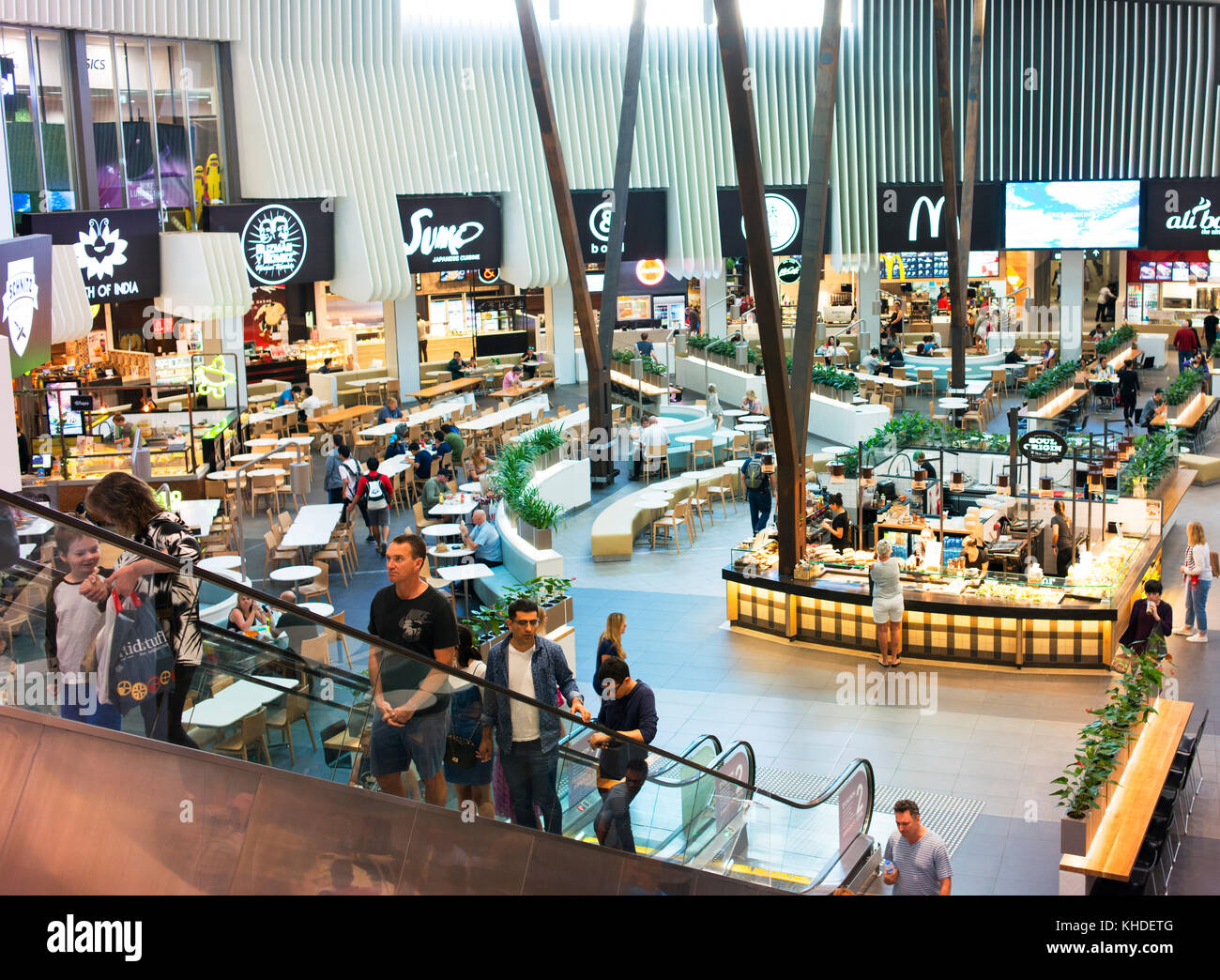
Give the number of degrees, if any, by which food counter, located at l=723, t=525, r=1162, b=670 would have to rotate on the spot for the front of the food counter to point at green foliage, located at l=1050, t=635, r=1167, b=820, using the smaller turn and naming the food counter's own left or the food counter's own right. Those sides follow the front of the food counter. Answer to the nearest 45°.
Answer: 0° — it already faces it

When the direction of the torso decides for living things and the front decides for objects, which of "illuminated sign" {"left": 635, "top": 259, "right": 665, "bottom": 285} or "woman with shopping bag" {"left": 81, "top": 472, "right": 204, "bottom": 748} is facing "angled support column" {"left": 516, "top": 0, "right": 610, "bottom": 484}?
the illuminated sign

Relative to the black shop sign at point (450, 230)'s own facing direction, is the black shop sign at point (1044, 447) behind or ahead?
ahead

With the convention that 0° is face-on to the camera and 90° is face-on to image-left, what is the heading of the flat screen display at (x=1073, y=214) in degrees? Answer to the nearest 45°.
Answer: approximately 0°

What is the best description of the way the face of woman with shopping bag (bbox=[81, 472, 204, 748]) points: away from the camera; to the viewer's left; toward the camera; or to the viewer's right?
to the viewer's left
